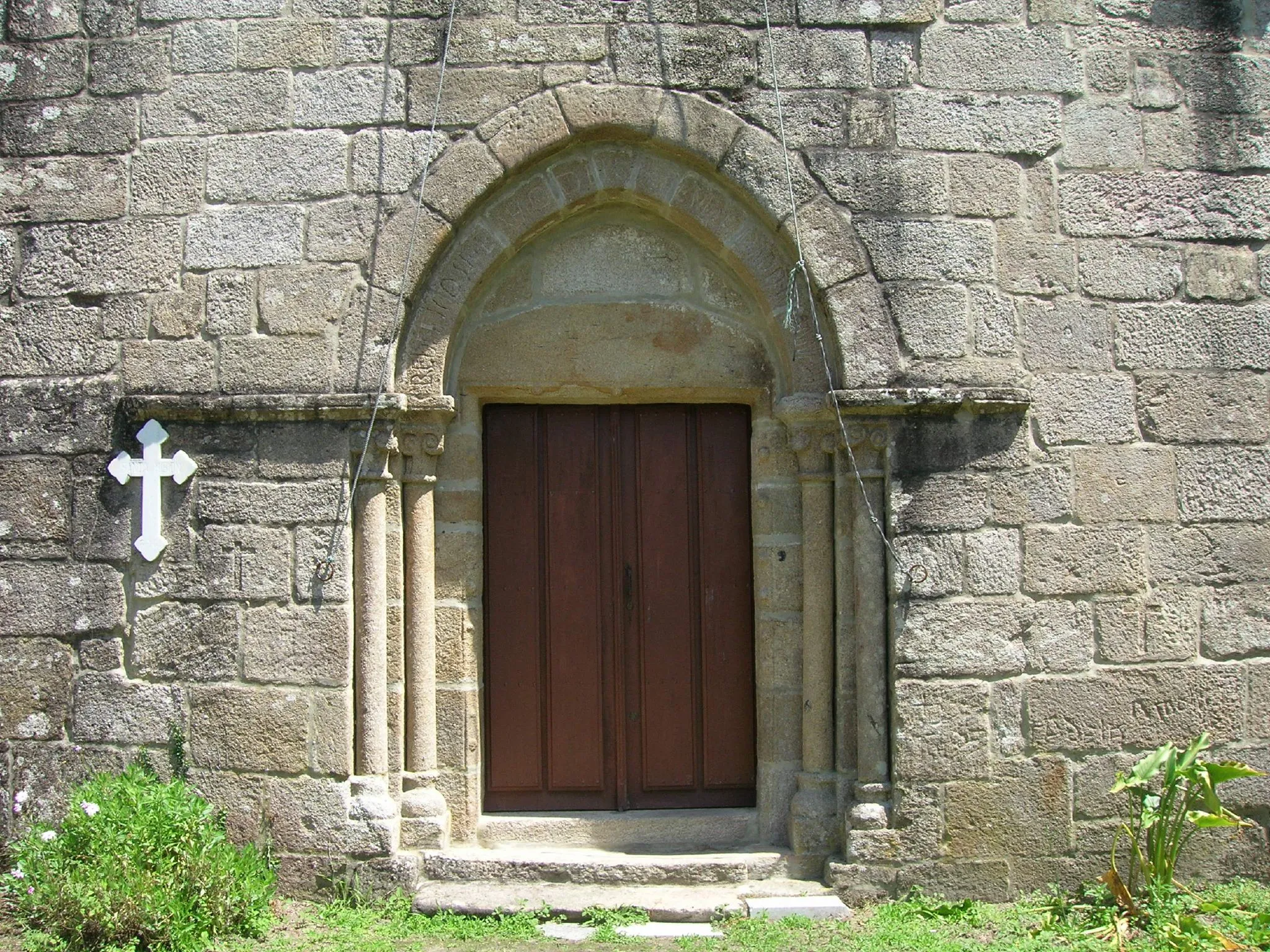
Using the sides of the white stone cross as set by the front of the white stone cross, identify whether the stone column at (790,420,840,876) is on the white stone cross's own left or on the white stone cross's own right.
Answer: on the white stone cross's own left

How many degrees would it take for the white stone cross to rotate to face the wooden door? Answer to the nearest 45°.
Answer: approximately 90° to its left

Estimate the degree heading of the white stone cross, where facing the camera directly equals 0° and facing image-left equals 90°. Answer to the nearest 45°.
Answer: approximately 0°

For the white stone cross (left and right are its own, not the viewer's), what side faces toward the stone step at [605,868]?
left
